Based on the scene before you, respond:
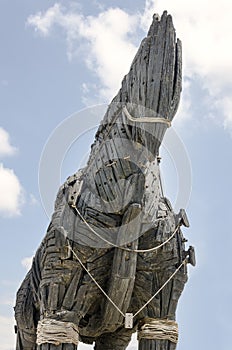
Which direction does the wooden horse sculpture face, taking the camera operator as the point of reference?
facing the viewer and to the right of the viewer
